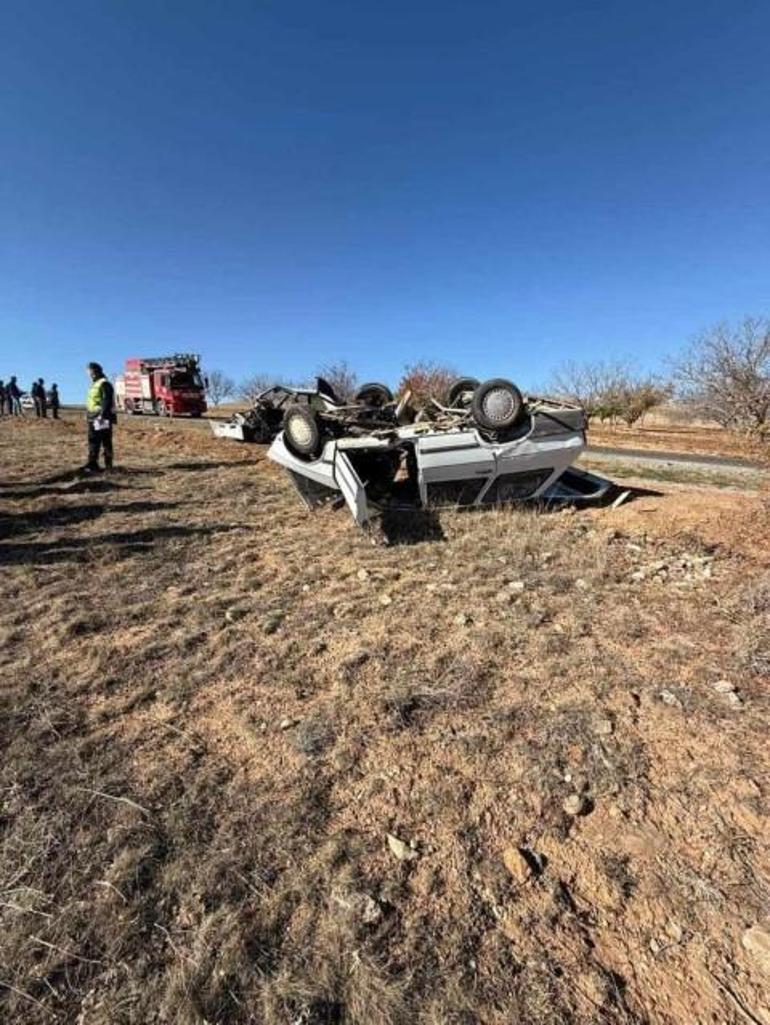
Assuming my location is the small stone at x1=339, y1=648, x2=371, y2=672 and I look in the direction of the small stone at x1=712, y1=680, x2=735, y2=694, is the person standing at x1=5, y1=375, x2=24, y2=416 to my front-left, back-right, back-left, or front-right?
back-left

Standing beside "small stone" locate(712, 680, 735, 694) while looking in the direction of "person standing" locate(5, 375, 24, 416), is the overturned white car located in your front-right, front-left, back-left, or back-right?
front-right

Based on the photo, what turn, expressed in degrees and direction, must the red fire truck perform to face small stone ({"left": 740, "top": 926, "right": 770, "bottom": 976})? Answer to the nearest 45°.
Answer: approximately 45° to its right

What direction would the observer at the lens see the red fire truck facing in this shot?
facing the viewer and to the right of the viewer

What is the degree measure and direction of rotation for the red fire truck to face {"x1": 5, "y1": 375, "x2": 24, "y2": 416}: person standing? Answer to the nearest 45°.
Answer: approximately 135° to its right

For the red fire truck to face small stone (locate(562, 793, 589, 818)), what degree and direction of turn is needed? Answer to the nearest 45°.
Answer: approximately 45° to its right

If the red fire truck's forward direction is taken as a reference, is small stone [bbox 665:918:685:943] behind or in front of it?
in front

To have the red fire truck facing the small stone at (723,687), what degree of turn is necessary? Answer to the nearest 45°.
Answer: approximately 45° to its right

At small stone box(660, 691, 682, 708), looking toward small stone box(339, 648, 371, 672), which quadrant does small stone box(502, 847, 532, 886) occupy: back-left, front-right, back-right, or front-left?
front-left

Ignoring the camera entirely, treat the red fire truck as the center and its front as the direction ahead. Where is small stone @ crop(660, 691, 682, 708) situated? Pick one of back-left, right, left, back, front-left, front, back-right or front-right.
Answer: front-right

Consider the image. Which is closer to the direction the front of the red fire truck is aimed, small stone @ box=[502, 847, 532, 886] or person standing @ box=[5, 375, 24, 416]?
the small stone

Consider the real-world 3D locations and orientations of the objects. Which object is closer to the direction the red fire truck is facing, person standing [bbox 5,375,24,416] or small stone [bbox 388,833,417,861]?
the small stone

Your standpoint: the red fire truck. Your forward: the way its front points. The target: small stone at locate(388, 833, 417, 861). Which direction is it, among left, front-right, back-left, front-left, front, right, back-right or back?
front-right

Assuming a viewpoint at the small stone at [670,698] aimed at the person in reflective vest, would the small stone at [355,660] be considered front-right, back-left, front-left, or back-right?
front-left
